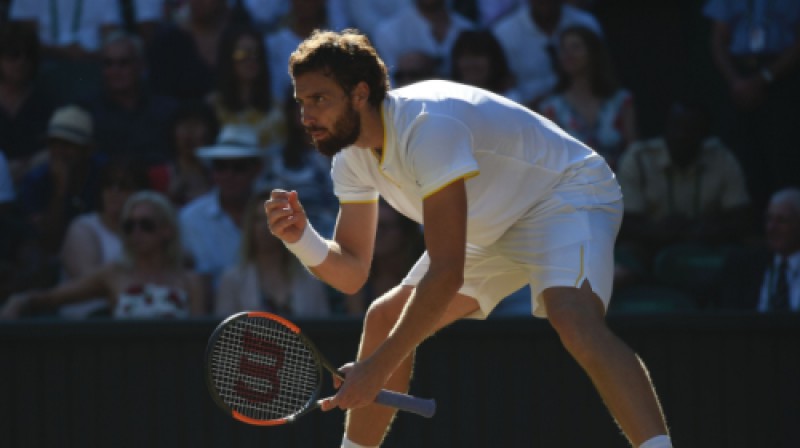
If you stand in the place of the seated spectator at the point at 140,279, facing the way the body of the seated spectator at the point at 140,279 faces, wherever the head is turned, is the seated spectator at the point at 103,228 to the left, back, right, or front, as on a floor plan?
back

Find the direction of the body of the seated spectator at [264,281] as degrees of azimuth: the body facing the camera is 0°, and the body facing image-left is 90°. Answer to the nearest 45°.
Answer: approximately 0°

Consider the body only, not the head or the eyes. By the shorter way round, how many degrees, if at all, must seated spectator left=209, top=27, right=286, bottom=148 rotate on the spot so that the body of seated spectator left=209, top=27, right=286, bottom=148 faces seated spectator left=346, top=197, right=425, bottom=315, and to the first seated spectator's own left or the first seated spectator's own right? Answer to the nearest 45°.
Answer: approximately 45° to the first seated spectator's own left

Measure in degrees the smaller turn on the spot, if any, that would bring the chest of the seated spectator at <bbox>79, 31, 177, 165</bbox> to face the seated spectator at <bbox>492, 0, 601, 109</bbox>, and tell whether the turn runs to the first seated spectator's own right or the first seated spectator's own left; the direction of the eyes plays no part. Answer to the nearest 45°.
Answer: approximately 90° to the first seated spectator's own left

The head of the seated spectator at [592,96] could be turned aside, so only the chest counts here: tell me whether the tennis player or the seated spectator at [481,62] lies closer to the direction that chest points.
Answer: the tennis player
